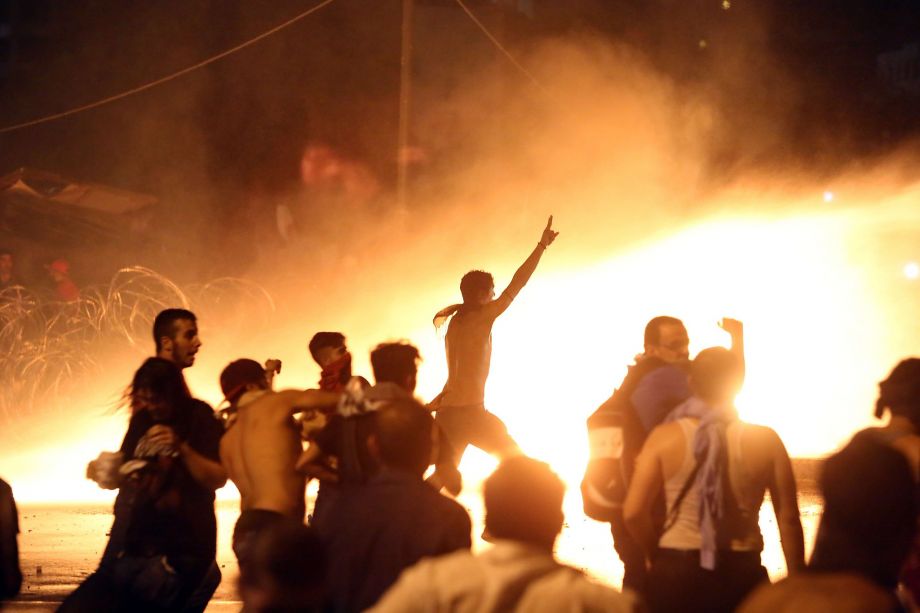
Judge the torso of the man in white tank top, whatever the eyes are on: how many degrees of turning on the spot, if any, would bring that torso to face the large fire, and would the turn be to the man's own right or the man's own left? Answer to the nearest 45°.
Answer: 0° — they already face it

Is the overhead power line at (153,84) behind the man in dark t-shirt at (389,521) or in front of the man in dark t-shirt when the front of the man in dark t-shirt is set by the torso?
in front

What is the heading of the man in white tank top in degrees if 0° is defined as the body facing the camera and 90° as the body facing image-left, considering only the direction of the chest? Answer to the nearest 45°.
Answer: approximately 180°

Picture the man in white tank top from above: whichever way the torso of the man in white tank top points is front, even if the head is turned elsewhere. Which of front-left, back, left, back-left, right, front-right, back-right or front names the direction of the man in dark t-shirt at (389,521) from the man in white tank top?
back-left

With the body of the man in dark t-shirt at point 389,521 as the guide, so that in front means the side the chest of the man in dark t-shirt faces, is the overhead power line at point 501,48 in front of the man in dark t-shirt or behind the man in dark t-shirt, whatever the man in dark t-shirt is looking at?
in front

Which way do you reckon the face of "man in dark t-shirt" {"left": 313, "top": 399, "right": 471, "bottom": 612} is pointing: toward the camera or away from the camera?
away from the camera

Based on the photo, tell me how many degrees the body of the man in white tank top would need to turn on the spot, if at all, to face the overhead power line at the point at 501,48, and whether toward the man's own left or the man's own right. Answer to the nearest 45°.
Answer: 0° — they already face it

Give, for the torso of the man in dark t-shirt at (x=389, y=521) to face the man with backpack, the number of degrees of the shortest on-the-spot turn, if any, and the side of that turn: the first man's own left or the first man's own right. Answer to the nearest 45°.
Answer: approximately 45° to the first man's own right

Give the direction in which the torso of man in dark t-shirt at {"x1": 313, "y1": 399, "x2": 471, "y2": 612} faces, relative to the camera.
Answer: away from the camera

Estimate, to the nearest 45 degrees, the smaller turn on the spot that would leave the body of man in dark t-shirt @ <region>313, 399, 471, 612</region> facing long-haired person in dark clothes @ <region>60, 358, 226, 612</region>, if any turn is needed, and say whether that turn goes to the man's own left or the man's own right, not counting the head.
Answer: approximately 45° to the man's own left

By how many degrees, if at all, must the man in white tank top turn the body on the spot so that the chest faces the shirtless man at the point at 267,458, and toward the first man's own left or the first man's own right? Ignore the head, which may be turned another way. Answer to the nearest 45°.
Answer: approximately 90° to the first man's own left

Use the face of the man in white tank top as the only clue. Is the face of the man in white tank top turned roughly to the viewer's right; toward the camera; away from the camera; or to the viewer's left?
away from the camera

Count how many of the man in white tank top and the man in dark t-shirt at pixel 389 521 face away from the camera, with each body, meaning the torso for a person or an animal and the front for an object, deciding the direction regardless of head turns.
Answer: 2
